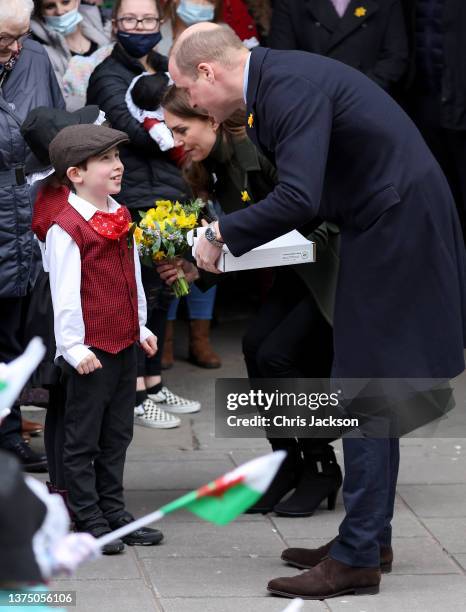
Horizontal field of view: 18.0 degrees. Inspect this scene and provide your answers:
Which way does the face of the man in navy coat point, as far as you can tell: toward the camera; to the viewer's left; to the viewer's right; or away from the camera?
to the viewer's left

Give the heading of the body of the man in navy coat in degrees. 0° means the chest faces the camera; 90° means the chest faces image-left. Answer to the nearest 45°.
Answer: approximately 90°

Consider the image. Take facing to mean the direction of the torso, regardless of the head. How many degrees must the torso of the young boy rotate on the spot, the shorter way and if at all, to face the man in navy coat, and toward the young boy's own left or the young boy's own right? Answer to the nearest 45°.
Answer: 0° — they already face them

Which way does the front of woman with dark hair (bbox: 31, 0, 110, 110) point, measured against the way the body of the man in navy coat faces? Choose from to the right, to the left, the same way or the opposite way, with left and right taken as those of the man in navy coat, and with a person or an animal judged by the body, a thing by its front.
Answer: to the left

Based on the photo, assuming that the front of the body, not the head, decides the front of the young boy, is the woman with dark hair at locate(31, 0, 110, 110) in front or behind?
behind

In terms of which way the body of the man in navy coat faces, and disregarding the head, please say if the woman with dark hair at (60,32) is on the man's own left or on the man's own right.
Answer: on the man's own right

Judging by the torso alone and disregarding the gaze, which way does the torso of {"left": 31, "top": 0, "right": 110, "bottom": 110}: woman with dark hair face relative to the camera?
toward the camera

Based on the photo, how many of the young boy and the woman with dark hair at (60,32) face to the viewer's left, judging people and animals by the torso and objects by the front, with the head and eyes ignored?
0

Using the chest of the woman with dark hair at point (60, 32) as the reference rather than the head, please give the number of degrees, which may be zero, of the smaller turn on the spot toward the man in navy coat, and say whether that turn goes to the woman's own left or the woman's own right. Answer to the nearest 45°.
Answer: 0° — they already face them

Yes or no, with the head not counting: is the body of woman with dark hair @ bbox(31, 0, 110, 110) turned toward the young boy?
yes

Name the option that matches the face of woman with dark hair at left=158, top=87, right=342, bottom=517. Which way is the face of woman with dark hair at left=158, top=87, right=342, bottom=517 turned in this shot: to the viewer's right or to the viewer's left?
to the viewer's left

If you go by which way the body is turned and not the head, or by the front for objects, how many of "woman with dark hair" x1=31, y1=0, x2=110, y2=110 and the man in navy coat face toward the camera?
1

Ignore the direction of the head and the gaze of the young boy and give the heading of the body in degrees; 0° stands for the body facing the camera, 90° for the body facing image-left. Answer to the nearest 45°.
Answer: approximately 315°
